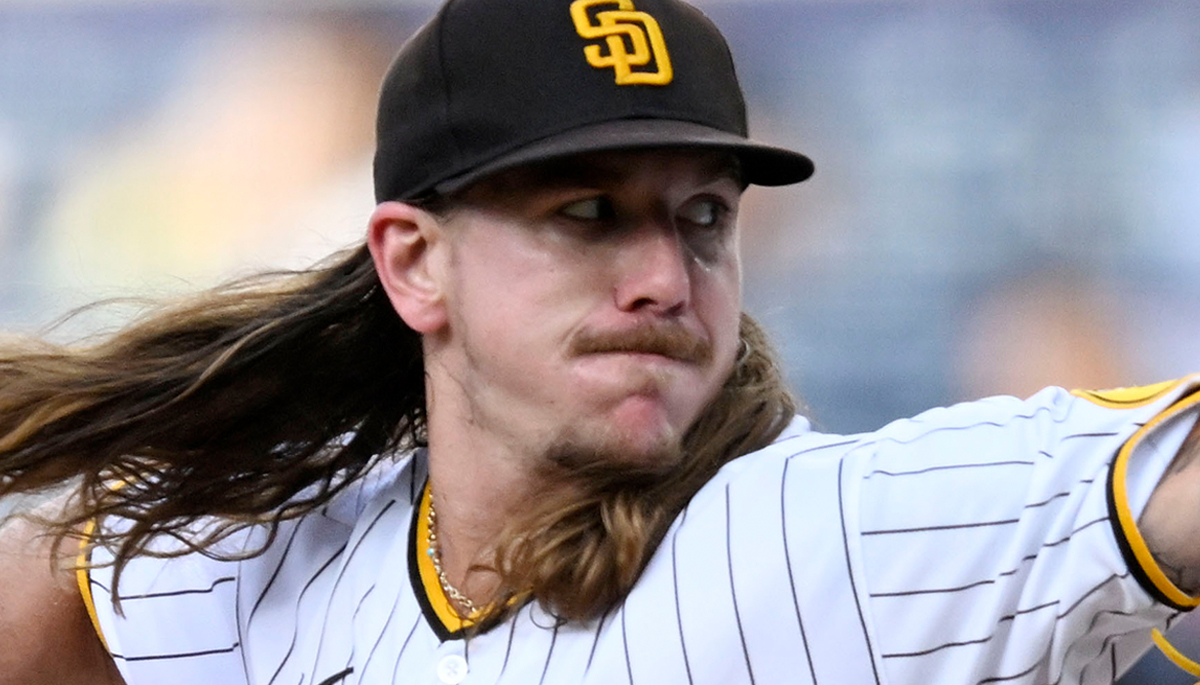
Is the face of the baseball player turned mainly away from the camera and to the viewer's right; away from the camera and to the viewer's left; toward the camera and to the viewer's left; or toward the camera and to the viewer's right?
toward the camera and to the viewer's right

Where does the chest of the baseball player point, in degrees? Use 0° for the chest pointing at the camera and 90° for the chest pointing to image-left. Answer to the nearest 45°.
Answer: approximately 0°
